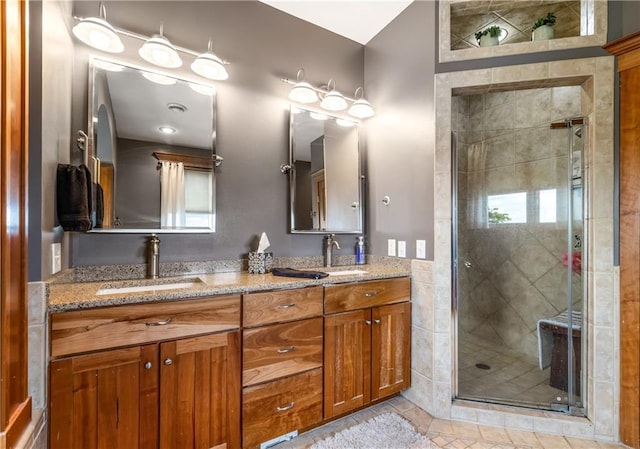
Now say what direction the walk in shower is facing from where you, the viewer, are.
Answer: facing the viewer

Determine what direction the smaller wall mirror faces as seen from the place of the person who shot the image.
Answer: facing the viewer and to the right of the viewer

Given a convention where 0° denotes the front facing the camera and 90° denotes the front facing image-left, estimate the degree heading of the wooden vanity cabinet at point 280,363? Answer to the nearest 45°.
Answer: approximately 315°

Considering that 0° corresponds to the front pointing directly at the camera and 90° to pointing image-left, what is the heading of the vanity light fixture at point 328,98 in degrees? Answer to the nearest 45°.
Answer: approximately 315°

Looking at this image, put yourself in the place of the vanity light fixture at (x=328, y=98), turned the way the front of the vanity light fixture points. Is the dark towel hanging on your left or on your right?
on your right

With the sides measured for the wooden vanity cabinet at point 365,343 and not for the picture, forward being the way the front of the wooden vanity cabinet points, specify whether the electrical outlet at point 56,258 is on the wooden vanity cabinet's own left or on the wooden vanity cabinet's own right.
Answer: on the wooden vanity cabinet's own right

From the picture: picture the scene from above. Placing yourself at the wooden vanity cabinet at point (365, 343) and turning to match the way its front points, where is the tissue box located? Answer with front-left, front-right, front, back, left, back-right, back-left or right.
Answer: back-right
